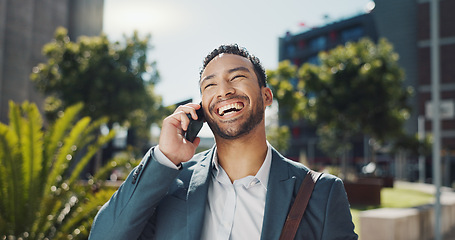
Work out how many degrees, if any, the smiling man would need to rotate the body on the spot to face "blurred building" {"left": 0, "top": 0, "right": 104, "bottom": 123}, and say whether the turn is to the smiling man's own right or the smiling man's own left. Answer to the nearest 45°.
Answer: approximately 135° to the smiling man's own right

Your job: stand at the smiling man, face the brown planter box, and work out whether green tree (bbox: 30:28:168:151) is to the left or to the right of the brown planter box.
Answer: left

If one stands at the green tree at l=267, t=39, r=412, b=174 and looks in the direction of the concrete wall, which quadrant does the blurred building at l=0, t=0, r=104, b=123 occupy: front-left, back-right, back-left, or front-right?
back-right

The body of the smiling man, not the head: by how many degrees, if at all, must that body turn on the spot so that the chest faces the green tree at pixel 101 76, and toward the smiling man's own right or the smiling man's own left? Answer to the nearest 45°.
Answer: approximately 180°

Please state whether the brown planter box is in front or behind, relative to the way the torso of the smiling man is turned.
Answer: behind

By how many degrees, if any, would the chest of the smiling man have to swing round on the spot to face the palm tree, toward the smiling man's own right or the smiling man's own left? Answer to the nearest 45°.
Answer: approximately 135° to the smiling man's own right

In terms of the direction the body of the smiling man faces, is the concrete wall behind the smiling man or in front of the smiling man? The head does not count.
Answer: behind

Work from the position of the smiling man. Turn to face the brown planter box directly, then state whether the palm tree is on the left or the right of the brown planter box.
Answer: left

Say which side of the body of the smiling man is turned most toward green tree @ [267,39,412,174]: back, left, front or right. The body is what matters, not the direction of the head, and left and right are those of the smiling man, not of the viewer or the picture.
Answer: back

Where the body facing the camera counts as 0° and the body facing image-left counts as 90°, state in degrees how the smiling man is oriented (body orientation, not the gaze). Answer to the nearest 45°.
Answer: approximately 0°
